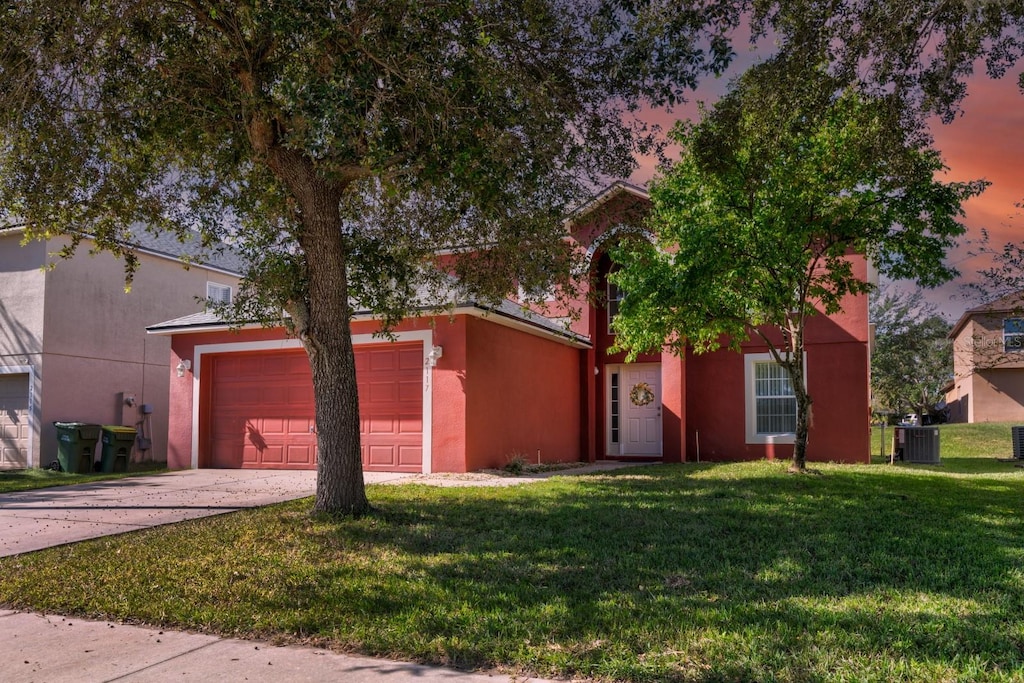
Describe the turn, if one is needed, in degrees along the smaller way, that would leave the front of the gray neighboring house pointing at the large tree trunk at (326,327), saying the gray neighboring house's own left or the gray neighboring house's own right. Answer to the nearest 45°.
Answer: approximately 45° to the gray neighboring house's own left

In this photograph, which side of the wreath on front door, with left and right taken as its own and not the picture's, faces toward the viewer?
front

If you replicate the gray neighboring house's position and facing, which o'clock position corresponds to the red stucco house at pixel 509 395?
The red stucco house is roughly at 9 o'clock from the gray neighboring house.

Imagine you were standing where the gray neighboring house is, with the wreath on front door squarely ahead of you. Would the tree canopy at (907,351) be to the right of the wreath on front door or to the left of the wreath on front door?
left

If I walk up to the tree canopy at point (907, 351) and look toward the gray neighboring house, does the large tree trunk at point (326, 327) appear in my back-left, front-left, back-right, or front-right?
front-left

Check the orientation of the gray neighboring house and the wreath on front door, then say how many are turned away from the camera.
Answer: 0

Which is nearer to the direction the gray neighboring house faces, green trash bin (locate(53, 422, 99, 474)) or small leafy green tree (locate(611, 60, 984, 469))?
the green trash bin

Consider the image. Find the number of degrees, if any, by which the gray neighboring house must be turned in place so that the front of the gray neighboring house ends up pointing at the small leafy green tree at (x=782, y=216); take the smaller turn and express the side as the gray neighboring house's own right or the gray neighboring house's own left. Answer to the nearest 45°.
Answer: approximately 90° to the gray neighboring house's own left

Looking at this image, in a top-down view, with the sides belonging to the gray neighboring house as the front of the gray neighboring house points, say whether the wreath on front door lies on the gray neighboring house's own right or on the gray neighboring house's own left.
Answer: on the gray neighboring house's own left

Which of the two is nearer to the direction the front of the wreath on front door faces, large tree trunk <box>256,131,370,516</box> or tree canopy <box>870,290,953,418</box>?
the large tree trunk

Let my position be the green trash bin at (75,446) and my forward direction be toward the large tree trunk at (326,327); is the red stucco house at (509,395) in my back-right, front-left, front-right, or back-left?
front-left

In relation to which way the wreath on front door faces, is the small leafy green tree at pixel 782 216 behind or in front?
in front

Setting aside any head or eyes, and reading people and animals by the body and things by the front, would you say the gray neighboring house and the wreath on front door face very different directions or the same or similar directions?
same or similar directions

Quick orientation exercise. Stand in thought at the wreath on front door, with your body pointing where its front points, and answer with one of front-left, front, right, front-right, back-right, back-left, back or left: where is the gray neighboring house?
right

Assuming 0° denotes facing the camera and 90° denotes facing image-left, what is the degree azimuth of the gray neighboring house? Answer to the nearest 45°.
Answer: approximately 45°
